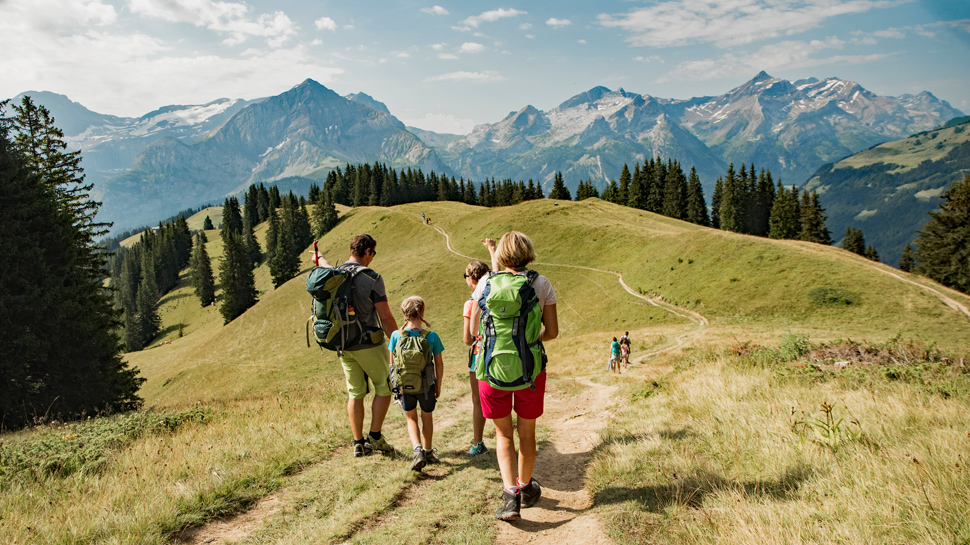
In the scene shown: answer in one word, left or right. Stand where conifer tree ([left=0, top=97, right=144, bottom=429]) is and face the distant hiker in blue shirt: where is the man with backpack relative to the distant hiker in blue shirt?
right

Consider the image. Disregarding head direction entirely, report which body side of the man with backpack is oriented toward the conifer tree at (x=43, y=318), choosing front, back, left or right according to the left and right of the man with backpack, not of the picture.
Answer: left

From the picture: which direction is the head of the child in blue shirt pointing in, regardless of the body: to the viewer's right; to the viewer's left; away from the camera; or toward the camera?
away from the camera

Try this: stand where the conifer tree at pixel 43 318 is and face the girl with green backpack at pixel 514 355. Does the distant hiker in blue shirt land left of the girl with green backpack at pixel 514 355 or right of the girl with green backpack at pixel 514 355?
left

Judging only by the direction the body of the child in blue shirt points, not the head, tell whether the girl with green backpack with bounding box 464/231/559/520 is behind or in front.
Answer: behind

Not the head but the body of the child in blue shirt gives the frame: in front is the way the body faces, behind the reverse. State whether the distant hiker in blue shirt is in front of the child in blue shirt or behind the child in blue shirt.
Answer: in front

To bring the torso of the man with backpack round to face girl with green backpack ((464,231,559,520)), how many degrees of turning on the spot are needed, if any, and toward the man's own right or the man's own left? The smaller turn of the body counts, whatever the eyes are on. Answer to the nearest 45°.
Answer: approximately 90° to the man's own right

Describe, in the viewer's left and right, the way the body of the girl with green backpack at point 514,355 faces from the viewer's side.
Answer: facing away from the viewer

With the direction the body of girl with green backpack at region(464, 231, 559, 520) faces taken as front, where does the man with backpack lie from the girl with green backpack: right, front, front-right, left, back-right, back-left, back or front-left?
front-left

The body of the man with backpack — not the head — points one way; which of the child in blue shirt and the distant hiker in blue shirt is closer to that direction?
the distant hiker in blue shirt

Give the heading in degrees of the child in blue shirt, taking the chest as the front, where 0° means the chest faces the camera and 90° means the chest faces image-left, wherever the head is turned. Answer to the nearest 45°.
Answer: approximately 180°

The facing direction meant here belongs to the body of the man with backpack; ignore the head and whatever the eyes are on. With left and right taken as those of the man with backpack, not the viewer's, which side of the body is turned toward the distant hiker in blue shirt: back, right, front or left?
front

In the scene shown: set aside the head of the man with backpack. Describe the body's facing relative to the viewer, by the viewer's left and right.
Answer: facing away from the viewer and to the right of the viewer

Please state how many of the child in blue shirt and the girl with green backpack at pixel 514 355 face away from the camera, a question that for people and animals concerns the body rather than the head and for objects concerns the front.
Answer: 2
